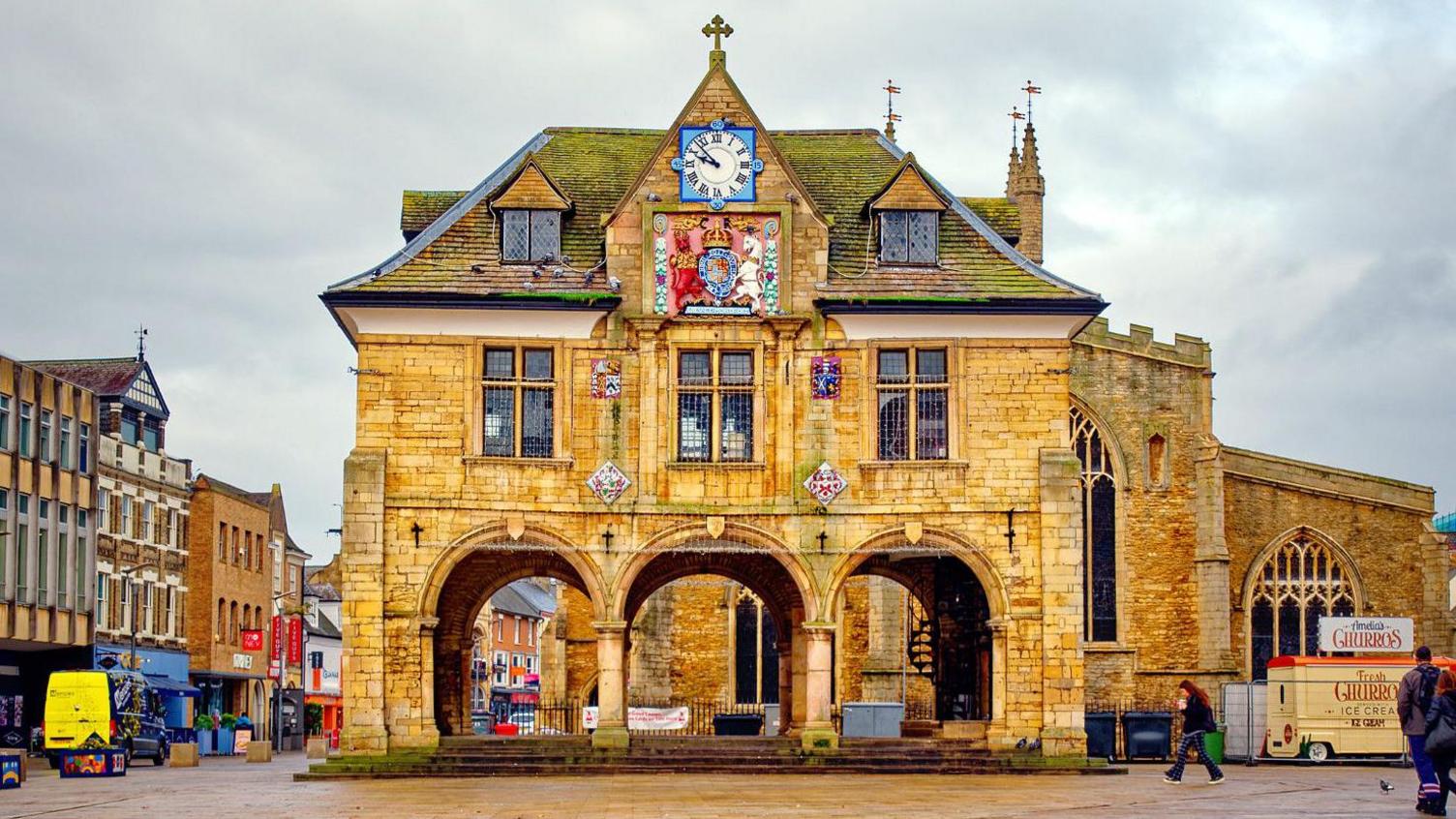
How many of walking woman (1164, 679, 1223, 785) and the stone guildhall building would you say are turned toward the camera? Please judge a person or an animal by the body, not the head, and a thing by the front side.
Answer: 1

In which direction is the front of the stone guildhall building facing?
toward the camera

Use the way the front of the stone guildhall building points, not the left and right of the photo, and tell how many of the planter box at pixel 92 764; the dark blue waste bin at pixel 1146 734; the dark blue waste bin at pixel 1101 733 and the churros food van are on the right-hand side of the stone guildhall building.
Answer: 1

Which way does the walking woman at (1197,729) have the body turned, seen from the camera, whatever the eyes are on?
to the viewer's left

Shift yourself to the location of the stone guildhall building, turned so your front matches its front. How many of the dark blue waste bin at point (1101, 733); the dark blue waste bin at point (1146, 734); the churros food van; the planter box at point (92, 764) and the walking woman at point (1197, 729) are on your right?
1

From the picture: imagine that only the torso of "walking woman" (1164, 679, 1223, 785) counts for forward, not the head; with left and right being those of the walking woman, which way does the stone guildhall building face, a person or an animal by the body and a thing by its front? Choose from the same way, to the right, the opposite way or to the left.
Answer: to the left

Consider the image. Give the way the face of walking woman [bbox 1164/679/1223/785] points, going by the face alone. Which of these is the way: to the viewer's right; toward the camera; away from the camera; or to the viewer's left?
to the viewer's left
